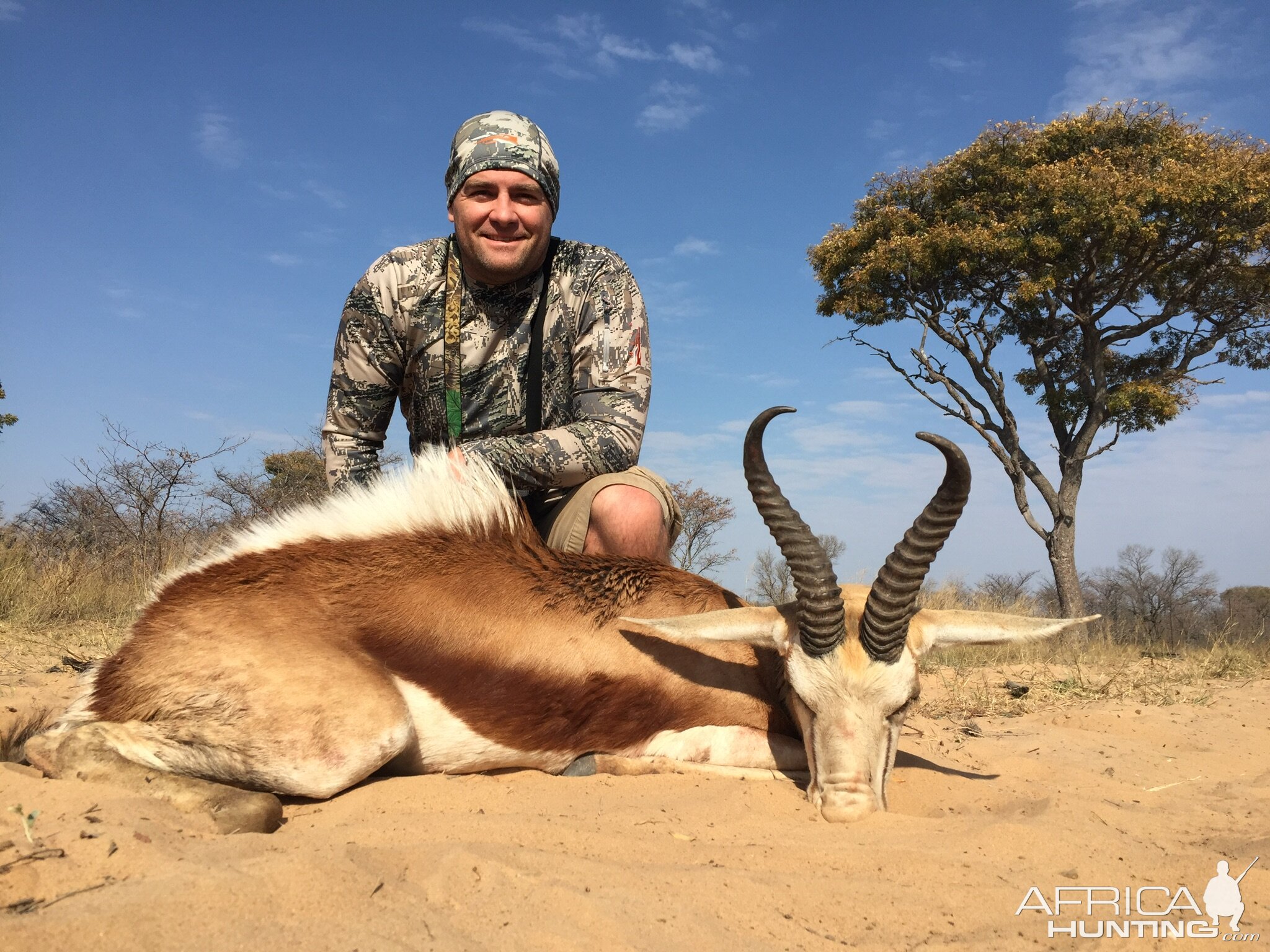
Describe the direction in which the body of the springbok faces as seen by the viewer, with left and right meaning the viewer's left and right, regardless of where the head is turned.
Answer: facing to the right of the viewer

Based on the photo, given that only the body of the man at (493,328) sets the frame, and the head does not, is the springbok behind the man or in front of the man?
in front

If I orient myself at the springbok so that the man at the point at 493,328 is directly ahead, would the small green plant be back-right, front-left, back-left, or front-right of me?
back-left

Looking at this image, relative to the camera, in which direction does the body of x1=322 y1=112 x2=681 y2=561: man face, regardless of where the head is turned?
toward the camera

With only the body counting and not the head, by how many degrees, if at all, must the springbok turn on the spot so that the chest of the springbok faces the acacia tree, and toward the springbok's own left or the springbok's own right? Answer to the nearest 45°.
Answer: approximately 45° to the springbok's own left

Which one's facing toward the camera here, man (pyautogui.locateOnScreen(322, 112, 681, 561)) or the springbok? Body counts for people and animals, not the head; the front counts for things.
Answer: the man

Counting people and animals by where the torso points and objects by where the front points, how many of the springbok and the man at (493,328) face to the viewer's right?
1

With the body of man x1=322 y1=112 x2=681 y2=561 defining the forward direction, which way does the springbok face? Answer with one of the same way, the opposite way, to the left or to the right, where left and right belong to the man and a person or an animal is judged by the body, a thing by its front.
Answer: to the left

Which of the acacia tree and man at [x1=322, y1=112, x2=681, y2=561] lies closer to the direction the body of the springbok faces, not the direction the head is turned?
the acacia tree

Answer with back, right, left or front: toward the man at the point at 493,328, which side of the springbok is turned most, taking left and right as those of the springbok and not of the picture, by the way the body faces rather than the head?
left

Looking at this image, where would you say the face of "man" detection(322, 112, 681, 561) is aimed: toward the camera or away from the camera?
toward the camera

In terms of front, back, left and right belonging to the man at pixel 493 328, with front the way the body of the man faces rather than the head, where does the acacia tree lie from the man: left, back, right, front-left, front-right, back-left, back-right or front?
back-left

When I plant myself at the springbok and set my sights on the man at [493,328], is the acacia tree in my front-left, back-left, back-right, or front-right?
front-right
